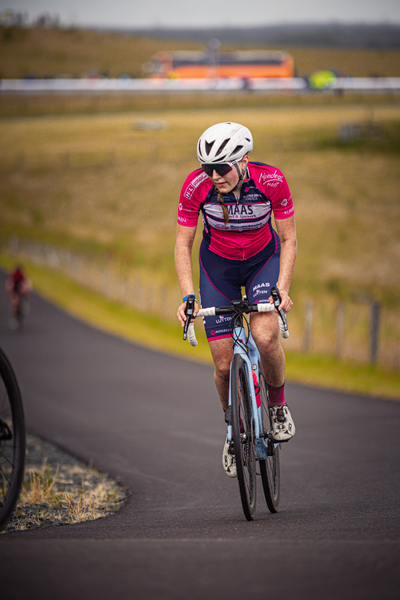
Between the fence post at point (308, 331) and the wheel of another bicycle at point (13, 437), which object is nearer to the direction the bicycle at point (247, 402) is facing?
the wheel of another bicycle

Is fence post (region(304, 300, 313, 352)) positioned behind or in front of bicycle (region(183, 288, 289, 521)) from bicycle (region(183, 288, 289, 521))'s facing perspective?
behind

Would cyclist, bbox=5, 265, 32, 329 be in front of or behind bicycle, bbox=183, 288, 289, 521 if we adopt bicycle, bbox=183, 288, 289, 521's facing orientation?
behind

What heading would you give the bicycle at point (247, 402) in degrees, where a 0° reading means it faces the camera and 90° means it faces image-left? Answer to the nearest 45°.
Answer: approximately 0°

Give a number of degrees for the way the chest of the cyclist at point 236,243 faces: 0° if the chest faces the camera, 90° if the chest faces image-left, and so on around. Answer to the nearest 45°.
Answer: approximately 0°

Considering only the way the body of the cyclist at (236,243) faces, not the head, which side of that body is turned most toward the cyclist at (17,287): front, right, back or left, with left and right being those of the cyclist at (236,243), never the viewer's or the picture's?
back

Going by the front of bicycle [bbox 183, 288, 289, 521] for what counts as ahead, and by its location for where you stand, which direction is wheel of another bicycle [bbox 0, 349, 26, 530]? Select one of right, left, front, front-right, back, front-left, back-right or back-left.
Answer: front-right

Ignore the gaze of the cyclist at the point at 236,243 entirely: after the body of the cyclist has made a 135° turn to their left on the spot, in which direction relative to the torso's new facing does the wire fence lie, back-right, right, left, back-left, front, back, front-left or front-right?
front-left

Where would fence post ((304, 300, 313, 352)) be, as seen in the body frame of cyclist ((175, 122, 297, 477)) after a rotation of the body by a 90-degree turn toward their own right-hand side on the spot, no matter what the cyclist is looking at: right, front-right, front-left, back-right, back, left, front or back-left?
right

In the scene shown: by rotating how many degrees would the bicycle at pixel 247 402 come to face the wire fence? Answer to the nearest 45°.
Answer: approximately 180°
